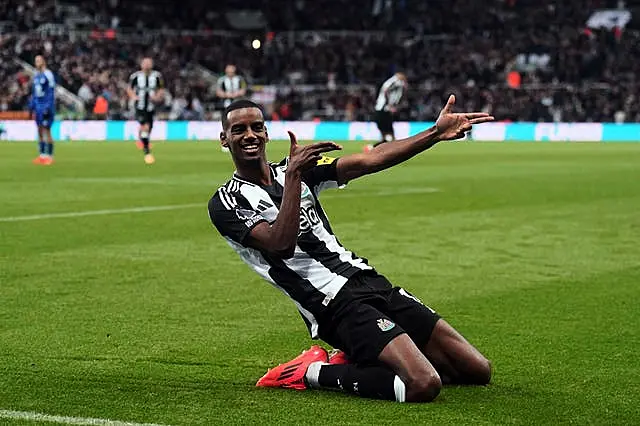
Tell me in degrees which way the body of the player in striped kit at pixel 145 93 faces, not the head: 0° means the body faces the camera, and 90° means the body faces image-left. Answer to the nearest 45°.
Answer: approximately 0°

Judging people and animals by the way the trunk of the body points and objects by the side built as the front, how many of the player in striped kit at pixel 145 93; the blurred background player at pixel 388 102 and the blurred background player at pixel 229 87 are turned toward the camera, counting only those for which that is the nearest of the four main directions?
2

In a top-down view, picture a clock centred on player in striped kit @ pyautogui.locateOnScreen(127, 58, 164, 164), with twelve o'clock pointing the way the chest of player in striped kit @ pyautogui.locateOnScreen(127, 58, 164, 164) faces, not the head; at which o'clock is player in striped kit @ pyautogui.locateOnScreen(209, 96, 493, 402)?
player in striped kit @ pyautogui.locateOnScreen(209, 96, 493, 402) is roughly at 12 o'clock from player in striped kit @ pyautogui.locateOnScreen(127, 58, 164, 164).

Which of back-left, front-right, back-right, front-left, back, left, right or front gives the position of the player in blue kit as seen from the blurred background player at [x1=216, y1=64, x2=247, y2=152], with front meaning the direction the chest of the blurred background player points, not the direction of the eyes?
front-right
